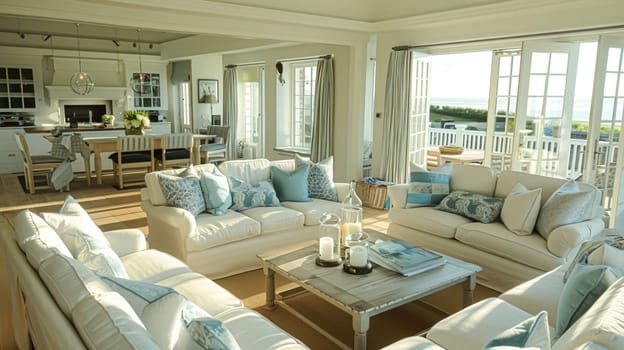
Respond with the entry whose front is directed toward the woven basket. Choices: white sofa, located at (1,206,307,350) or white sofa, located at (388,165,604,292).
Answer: white sofa, located at (1,206,307,350)

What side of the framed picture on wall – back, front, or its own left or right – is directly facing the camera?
front

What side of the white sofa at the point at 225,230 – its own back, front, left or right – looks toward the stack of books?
front

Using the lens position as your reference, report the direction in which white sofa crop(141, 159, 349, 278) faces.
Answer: facing the viewer and to the right of the viewer

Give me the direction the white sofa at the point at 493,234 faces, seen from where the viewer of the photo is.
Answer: facing the viewer and to the left of the viewer

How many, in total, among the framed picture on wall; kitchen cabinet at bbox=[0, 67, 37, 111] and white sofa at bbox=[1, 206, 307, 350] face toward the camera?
2

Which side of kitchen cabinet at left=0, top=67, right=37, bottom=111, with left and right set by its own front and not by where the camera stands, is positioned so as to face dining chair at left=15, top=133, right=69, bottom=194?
front

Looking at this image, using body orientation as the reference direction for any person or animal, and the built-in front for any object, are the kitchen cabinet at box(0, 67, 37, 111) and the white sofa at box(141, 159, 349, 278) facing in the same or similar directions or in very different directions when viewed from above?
same or similar directions

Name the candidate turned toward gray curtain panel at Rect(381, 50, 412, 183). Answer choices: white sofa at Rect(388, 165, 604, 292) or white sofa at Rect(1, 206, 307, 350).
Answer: white sofa at Rect(1, 206, 307, 350)

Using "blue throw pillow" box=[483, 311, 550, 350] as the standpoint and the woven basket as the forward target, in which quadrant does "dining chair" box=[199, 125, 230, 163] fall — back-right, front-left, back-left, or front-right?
front-left

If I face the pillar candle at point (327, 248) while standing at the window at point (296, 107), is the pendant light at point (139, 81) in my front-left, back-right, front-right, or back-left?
back-right

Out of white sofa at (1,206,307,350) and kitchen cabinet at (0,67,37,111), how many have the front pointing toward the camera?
1

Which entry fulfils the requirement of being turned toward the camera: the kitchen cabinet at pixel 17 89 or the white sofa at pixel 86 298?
the kitchen cabinet

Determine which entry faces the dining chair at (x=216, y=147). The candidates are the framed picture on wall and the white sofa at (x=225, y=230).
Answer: the framed picture on wall

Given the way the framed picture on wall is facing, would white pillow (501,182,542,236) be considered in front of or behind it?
in front

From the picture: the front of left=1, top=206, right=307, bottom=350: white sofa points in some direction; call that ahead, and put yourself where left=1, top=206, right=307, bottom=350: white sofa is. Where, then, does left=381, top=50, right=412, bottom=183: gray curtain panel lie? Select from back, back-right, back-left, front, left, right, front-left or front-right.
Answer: front

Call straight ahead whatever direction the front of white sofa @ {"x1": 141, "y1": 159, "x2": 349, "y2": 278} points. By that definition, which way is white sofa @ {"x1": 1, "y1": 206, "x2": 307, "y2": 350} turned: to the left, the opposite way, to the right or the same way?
to the left

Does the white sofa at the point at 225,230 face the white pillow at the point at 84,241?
no

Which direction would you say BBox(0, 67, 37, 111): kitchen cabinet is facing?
toward the camera

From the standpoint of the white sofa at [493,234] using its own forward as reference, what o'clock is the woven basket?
The woven basket is roughly at 4 o'clock from the white sofa.
